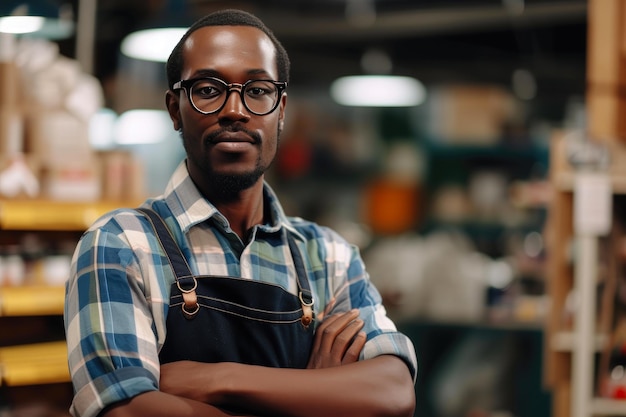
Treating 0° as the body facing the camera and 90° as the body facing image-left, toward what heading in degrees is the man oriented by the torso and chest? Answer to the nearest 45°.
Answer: approximately 0°

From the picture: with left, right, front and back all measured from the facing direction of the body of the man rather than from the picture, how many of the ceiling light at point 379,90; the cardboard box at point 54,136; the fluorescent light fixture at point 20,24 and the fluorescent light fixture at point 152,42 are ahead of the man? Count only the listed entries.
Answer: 0

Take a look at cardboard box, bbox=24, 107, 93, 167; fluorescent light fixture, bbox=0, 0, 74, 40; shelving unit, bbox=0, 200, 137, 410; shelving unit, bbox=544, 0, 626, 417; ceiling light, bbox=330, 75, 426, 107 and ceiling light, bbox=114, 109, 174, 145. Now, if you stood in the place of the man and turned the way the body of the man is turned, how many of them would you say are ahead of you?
0

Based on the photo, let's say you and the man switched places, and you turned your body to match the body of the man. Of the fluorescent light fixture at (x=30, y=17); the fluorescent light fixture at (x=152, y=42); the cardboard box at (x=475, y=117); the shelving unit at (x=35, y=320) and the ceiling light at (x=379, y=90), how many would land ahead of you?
0

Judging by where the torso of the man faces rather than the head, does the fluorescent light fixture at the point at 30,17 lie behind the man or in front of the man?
behind

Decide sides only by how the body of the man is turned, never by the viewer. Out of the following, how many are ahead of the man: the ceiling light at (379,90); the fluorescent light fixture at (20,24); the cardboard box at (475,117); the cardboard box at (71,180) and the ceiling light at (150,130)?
0

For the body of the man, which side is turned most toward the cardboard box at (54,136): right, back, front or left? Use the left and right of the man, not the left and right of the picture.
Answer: back

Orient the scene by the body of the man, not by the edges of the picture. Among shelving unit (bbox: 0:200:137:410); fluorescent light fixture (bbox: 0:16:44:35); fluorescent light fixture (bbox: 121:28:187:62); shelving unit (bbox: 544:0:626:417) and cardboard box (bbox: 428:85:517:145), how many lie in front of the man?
0

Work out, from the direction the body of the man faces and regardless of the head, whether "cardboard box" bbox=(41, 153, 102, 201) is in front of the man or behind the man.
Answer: behind

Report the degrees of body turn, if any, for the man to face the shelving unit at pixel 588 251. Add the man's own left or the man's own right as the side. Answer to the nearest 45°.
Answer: approximately 135° to the man's own left

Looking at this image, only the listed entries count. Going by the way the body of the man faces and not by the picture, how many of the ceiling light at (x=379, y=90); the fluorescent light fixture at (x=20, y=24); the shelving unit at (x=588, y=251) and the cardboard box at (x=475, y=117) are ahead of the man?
0

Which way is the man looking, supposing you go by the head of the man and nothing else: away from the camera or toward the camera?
toward the camera

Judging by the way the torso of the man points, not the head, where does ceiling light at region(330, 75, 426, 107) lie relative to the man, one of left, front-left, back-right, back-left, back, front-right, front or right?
back

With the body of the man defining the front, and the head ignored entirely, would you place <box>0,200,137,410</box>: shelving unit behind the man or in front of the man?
behind

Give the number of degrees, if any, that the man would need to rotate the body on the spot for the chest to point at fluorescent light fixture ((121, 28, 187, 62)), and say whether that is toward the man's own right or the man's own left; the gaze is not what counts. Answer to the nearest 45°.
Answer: approximately 180°

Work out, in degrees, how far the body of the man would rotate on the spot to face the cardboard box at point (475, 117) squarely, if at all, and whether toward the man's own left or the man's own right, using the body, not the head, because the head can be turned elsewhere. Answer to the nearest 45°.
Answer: approximately 180°

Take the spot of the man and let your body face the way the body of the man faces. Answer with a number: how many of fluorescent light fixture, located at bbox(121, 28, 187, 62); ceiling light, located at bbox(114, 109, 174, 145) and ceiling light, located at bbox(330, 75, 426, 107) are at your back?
3
